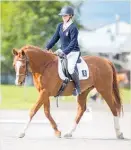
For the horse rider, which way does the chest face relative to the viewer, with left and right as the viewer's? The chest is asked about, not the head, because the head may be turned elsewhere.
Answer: facing the viewer and to the left of the viewer

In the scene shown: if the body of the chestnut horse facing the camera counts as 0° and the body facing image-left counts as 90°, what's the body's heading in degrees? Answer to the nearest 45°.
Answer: approximately 90°
